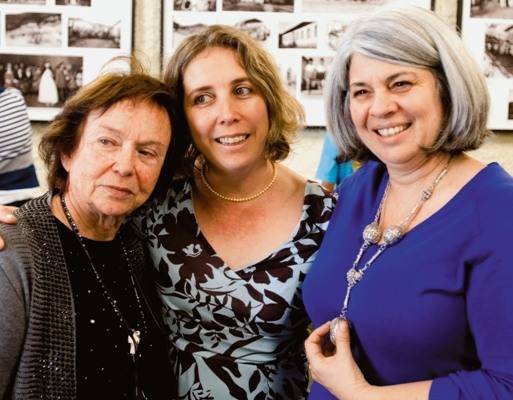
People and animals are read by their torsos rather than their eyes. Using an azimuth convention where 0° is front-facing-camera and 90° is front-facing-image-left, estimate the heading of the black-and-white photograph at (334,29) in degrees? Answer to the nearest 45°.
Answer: approximately 0°

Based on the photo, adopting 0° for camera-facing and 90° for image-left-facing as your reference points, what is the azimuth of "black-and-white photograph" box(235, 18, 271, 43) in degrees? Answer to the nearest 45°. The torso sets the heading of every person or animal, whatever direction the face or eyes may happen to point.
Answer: approximately 0°

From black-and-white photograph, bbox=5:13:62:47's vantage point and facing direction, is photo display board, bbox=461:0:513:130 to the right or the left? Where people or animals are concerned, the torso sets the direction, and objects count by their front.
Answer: on its left

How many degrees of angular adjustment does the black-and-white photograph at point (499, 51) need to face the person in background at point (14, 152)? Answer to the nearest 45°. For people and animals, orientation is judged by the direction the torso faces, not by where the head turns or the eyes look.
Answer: approximately 45° to its right
